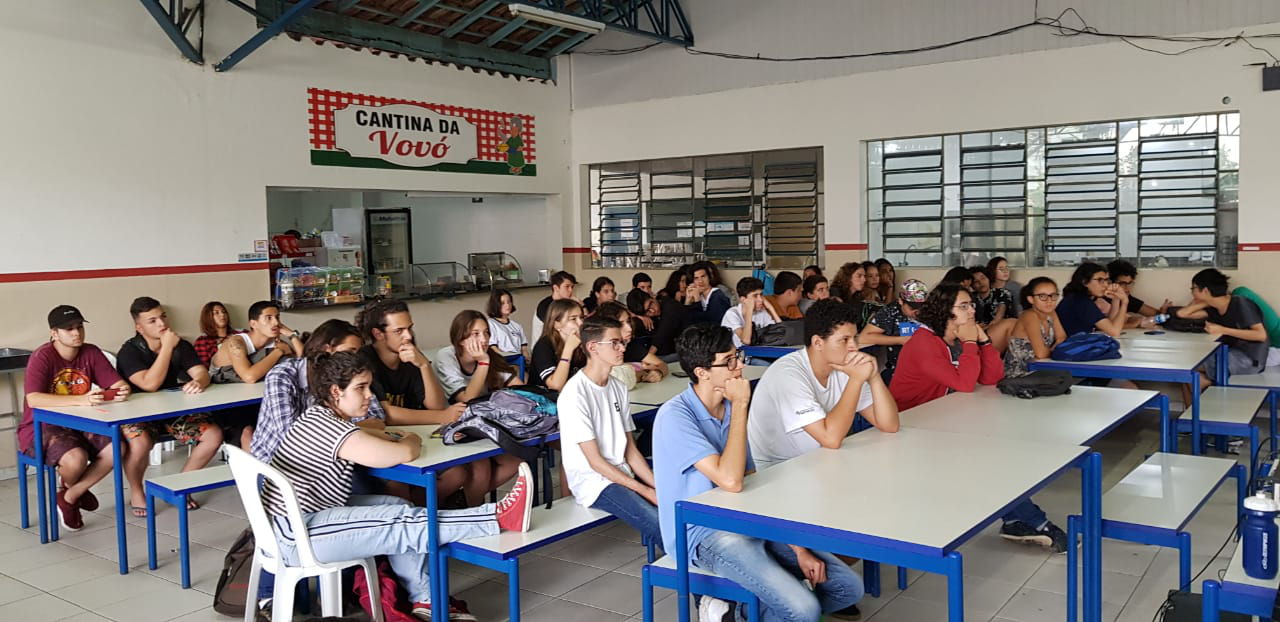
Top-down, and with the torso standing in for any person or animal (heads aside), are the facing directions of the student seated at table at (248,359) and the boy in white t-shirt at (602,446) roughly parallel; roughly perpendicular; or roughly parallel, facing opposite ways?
roughly parallel

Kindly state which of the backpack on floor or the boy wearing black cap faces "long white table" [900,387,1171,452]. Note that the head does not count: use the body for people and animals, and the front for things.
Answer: the boy wearing black cap

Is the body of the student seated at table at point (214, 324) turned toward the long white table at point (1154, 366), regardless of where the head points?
yes

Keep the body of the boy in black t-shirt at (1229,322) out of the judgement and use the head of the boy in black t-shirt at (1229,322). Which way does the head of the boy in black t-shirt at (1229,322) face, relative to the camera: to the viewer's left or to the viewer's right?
to the viewer's left

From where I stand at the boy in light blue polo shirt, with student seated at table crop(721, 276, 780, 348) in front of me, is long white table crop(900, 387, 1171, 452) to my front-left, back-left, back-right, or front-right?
front-right

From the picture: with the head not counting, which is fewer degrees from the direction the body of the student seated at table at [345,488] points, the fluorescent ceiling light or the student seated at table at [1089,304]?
the student seated at table

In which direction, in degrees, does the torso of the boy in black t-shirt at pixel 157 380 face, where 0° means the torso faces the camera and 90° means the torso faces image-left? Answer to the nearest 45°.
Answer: approximately 315°

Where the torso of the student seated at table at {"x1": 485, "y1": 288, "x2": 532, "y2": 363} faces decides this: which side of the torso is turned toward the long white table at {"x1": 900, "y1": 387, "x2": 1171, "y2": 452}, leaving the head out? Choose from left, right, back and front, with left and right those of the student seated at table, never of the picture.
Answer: front

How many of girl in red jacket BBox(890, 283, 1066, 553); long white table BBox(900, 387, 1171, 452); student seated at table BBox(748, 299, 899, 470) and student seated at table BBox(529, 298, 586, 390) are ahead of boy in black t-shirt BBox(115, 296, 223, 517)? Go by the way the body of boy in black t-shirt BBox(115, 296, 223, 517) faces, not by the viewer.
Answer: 4

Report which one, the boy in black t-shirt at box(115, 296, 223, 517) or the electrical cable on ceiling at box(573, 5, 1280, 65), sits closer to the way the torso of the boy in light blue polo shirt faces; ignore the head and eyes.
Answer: the electrical cable on ceiling

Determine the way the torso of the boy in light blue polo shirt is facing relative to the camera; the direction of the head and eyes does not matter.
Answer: to the viewer's right
